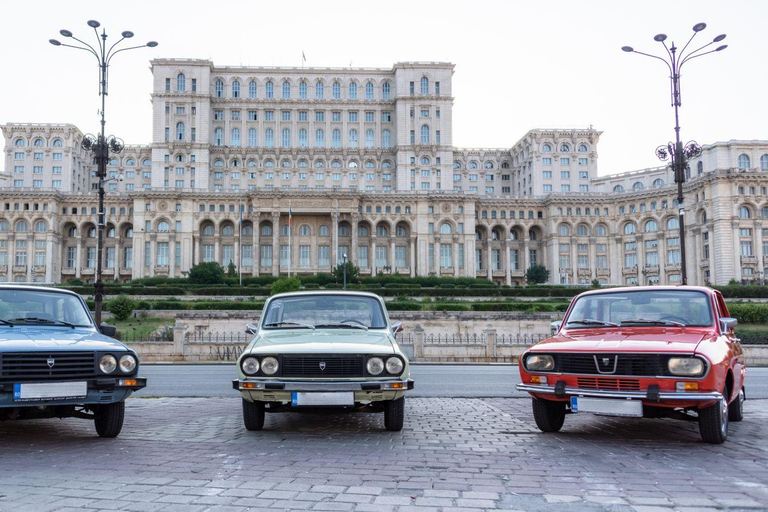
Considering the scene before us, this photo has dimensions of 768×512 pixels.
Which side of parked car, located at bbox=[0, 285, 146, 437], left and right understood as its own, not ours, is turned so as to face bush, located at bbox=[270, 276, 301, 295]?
back

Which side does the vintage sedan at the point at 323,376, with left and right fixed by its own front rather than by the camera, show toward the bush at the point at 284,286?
back

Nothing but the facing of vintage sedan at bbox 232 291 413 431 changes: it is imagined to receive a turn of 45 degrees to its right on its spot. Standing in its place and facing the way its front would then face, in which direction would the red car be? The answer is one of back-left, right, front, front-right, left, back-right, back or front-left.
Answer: back-left

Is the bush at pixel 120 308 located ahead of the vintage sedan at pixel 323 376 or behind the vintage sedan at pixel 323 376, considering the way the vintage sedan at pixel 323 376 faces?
behind

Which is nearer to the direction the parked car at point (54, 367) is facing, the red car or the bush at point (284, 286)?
the red car

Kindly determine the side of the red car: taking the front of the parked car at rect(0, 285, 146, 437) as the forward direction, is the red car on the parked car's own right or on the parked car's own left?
on the parked car's own left

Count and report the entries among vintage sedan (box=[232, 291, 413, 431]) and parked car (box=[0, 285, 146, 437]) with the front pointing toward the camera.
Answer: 2

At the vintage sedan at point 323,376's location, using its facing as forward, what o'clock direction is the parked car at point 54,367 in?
The parked car is roughly at 3 o'clock from the vintage sedan.
